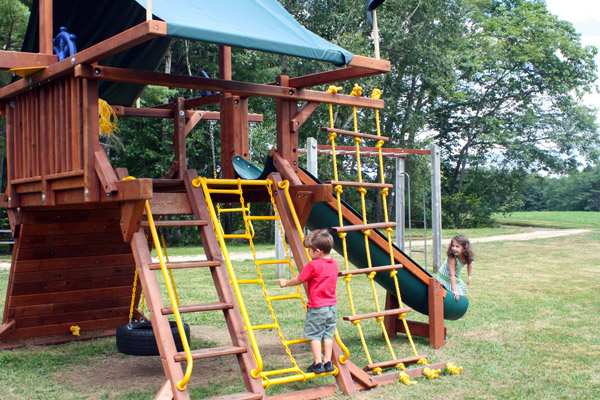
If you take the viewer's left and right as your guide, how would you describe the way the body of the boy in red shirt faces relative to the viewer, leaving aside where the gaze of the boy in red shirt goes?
facing away from the viewer and to the left of the viewer

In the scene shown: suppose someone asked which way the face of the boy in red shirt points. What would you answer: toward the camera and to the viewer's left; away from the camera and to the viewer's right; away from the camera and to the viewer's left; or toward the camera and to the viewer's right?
away from the camera and to the viewer's left
